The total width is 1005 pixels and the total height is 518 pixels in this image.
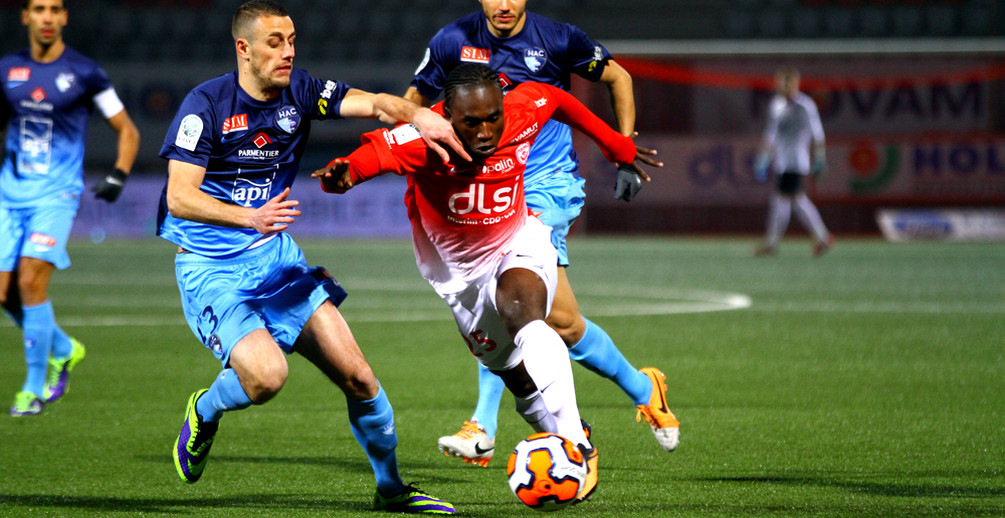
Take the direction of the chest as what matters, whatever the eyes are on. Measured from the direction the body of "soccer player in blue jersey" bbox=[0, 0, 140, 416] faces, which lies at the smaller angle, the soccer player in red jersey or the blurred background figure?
the soccer player in red jersey

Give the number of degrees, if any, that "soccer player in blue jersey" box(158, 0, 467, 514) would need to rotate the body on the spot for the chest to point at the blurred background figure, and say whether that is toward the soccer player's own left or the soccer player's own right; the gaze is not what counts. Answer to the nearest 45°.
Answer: approximately 90° to the soccer player's own left

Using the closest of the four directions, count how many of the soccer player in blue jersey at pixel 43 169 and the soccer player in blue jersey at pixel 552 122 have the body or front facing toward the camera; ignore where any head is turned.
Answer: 2

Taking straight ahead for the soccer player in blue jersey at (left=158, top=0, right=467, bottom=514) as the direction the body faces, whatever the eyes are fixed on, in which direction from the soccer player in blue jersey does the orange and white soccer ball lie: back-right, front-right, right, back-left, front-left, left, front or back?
front

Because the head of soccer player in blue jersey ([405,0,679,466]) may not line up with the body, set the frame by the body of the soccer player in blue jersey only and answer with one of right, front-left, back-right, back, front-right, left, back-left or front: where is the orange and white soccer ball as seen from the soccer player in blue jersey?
front

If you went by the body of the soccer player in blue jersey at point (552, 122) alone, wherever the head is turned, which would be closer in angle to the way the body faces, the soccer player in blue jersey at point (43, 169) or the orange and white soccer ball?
the orange and white soccer ball

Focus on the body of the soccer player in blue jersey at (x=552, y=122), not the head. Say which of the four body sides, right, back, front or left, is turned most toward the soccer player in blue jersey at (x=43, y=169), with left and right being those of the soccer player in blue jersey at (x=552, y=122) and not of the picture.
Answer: right

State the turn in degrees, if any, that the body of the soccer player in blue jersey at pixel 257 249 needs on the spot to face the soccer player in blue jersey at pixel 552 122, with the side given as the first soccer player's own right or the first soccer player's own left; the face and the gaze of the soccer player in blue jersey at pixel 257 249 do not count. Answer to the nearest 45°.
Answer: approximately 90° to the first soccer player's own left

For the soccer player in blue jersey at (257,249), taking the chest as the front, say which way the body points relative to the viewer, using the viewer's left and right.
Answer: facing the viewer and to the right of the viewer

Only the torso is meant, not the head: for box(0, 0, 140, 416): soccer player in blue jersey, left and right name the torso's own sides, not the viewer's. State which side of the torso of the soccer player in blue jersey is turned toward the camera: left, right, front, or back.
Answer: front

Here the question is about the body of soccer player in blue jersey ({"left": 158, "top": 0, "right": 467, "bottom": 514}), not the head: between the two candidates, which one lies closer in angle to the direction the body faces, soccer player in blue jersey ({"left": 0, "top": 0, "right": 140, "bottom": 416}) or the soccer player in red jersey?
the soccer player in red jersey
